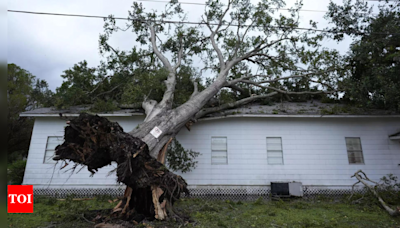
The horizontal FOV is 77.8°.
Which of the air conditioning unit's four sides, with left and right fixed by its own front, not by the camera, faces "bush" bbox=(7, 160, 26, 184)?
right

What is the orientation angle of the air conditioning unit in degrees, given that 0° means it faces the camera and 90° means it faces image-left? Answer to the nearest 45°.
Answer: approximately 0°

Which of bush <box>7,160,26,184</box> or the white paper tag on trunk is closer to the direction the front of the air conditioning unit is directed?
the white paper tag on trunk

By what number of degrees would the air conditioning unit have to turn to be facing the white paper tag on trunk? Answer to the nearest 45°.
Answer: approximately 45° to its right
